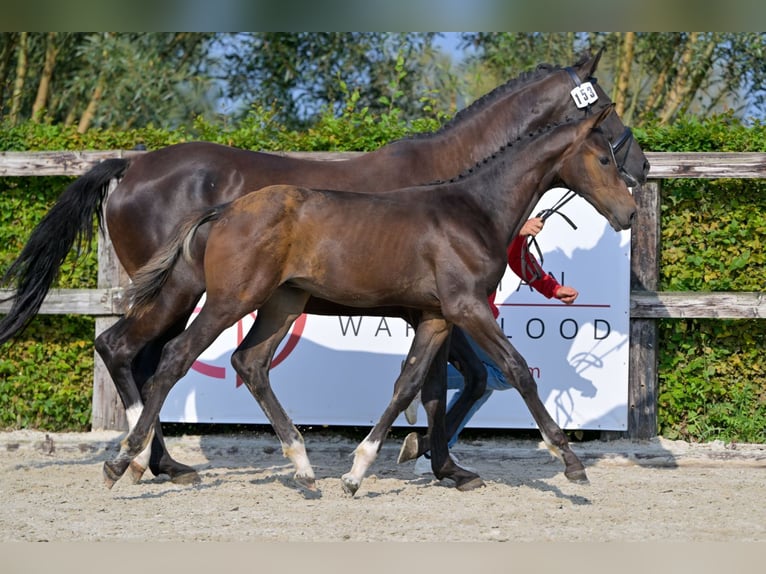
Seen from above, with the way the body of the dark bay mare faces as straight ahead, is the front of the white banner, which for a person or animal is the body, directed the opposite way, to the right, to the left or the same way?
to the right

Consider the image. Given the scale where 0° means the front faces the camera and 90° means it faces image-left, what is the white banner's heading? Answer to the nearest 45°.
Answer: approximately 0°

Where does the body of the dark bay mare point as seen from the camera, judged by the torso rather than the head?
to the viewer's right

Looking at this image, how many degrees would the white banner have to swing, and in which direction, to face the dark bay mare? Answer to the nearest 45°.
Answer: approximately 45° to its right

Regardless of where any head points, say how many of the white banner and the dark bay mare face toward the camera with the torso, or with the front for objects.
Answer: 1

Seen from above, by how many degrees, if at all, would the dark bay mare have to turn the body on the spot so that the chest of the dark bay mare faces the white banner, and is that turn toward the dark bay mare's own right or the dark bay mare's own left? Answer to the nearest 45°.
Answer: approximately 45° to the dark bay mare's own left
